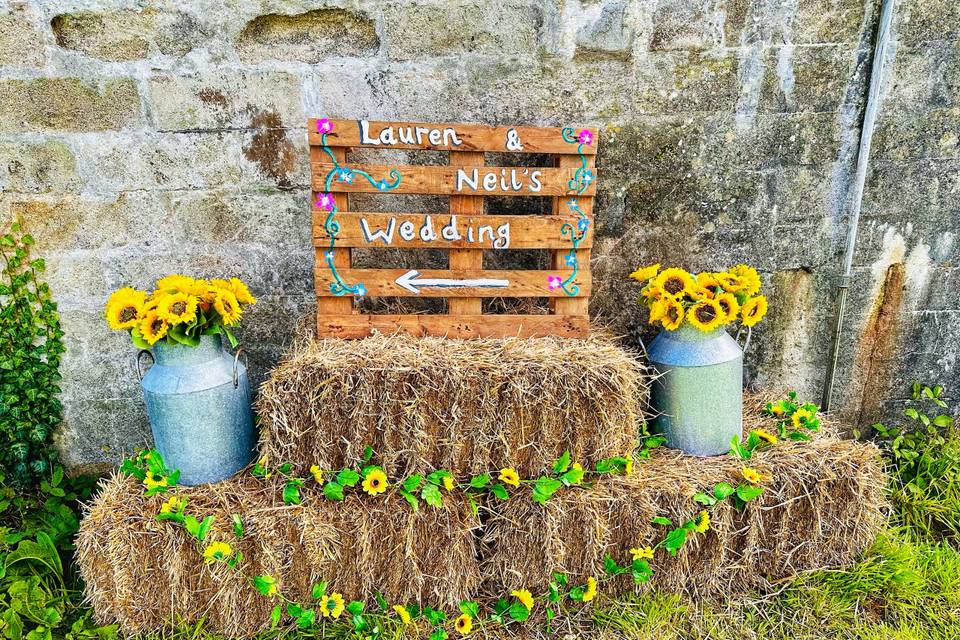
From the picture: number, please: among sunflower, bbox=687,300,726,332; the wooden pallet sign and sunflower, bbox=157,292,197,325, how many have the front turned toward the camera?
3

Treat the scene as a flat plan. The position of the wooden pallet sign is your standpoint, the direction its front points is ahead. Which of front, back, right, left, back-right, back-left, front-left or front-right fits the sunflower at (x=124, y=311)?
right

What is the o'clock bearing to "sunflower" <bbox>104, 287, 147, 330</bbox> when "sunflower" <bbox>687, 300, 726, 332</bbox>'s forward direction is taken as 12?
"sunflower" <bbox>104, 287, 147, 330</bbox> is roughly at 2 o'clock from "sunflower" <bbox>687, 300, 726, 332</bbox>.

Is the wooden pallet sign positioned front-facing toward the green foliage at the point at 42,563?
no

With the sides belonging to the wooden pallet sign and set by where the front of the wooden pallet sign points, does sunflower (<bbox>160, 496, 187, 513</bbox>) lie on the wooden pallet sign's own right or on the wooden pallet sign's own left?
on the wooden pallet sign's own right

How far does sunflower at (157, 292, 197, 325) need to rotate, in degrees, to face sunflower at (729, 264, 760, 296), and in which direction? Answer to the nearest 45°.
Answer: approximately 90° to its left

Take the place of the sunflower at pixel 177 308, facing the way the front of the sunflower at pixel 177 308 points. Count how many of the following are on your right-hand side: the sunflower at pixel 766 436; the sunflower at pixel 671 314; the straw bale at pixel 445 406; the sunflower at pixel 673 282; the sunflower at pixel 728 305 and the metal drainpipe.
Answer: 0

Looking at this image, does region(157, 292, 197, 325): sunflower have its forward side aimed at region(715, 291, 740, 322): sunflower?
no

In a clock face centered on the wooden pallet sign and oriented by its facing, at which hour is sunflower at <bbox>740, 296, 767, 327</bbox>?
The sunflower is roughly at 9 o'clock from the wooden pallet sign.

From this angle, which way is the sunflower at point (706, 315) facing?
toward the camera

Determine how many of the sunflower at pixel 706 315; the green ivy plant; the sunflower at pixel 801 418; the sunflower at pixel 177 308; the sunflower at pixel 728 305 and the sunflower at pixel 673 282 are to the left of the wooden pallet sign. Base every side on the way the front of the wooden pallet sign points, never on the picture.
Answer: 4

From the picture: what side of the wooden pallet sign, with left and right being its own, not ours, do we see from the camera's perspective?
front

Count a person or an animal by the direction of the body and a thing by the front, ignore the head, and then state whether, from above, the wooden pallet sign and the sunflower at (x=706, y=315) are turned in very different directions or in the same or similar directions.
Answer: same or similar directions

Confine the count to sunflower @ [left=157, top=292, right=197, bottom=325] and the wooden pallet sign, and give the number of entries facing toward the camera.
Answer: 2
